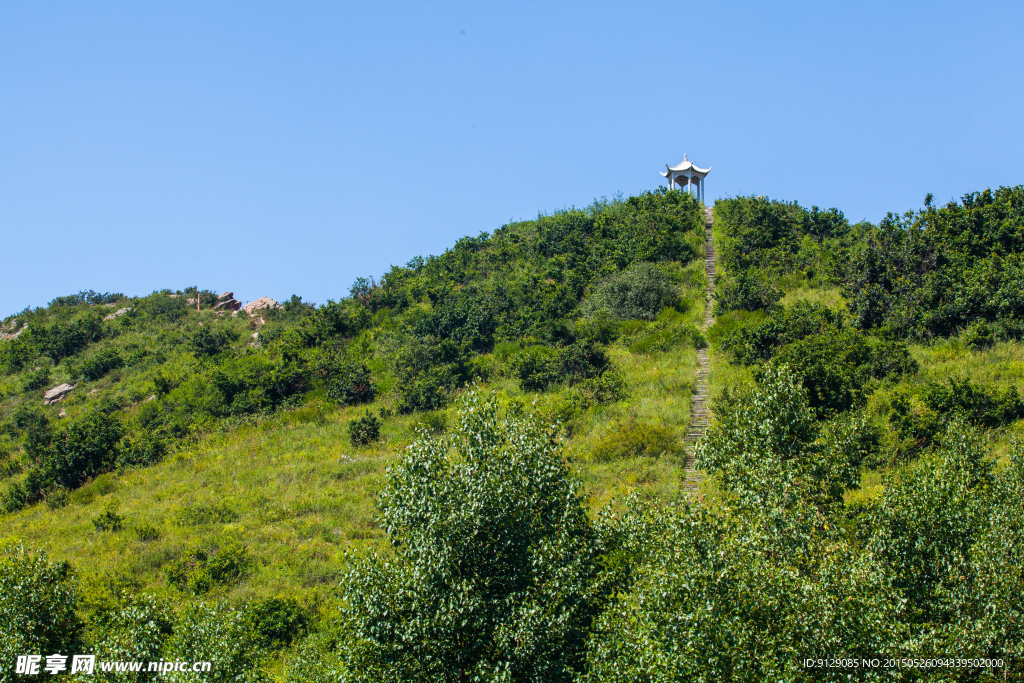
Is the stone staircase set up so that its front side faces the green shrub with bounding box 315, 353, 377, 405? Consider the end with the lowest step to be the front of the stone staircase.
no

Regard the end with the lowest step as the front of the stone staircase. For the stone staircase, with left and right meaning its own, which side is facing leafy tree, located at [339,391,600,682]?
front

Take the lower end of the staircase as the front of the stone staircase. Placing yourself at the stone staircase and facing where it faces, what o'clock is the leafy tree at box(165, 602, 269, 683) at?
The leafy tree is roughly at 1 o'clock from the stone staircase.

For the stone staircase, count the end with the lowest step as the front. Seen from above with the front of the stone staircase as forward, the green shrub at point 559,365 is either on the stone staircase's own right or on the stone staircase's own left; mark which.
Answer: on the stone staircase's own right

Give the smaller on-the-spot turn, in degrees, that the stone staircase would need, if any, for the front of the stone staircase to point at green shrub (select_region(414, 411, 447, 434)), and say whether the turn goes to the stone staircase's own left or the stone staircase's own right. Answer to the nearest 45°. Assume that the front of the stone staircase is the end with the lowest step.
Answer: approximately 90° to the stone staircase's own right

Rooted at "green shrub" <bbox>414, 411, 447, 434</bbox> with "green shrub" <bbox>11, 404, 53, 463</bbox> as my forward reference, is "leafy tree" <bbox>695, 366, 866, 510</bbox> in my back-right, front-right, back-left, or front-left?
back-left

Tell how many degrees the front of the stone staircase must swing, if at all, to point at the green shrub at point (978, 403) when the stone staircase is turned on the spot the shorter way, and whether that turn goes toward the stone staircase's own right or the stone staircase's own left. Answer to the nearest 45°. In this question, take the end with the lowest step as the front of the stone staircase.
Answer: approximately 45° to the stone staircase's own left

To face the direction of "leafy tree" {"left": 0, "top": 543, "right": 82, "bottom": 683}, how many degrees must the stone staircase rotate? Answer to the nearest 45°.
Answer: approximately 45° to its right

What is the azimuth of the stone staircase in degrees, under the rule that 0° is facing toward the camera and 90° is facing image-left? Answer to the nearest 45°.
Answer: approximately 0°

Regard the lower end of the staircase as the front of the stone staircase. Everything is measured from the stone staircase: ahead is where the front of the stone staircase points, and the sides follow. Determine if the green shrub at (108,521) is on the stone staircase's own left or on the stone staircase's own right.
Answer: on the stone staircase's own right

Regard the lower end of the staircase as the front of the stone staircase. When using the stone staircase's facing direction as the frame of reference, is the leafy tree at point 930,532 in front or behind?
in front

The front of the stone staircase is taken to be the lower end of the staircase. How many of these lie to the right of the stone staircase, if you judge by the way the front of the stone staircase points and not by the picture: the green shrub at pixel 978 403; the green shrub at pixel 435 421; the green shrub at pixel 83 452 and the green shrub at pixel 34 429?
3

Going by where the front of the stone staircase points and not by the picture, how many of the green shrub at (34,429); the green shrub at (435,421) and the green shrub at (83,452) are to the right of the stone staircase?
3

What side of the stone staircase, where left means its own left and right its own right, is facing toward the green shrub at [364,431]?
right

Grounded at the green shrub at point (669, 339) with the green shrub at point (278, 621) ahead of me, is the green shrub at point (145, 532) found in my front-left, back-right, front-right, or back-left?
front-right

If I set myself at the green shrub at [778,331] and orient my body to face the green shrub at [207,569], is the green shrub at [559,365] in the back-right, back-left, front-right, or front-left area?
front-right

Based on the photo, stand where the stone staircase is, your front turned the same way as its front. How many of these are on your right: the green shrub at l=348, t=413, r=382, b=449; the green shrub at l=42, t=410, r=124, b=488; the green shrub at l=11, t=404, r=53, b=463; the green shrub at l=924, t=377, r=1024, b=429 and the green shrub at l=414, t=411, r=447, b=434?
4
